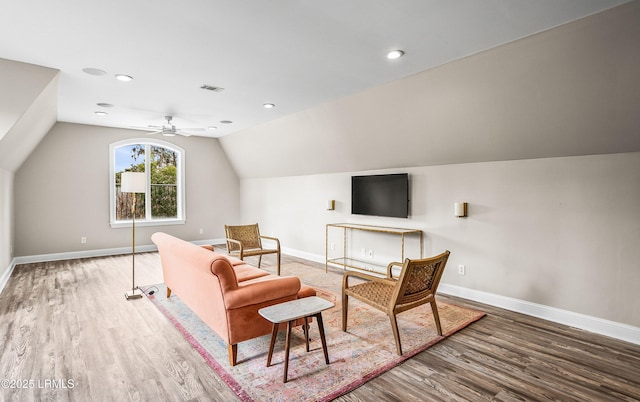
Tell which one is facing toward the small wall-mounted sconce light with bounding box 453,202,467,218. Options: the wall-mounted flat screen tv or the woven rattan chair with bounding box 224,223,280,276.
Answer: the woven rattan chair

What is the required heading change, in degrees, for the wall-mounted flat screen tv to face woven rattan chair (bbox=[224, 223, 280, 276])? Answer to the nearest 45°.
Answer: approximately 45° to its right

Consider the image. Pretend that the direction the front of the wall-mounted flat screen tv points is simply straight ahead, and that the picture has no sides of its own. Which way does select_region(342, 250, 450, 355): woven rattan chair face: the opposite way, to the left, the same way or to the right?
to the right

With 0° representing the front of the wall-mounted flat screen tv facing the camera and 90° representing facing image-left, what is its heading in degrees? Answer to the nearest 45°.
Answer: approximately 45°

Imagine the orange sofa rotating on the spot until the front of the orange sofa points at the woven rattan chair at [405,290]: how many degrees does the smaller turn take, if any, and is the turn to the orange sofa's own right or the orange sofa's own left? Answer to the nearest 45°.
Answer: approximately 45° to the orange sofa's own right

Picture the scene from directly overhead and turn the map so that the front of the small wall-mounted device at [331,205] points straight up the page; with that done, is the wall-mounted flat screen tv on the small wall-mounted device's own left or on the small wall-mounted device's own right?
on the small wall-mounted device's own left

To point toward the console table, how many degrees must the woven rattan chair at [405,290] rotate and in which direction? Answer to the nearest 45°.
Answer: approximately 45° to its right

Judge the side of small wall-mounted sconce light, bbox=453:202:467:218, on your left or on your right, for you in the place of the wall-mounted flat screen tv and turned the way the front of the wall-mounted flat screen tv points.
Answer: on your left

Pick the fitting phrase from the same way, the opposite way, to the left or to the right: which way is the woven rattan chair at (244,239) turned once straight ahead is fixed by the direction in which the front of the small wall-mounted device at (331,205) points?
to the left

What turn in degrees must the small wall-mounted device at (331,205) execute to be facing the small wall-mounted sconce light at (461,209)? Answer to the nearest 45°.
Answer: approximately 90° to its left
